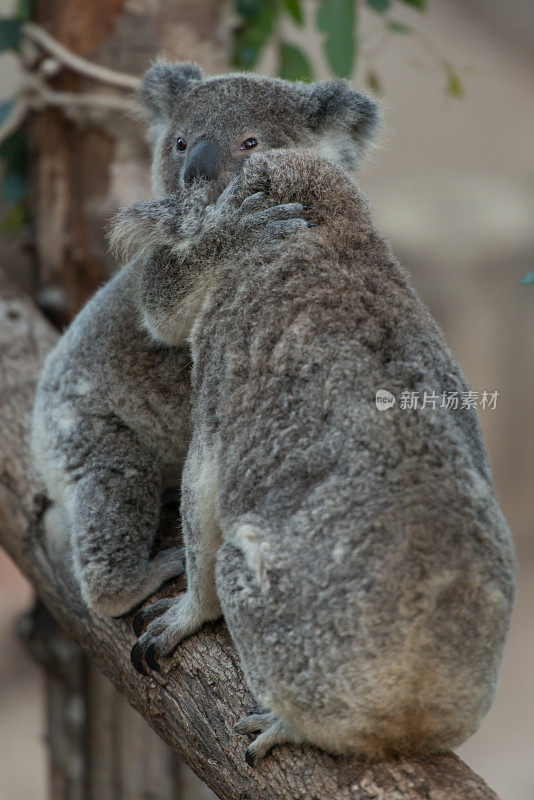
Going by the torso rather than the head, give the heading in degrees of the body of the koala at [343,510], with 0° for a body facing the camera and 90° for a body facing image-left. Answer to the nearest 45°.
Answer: approximately 135°

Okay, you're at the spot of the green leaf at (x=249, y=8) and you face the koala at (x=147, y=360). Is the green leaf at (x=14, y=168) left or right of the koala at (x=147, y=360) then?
right

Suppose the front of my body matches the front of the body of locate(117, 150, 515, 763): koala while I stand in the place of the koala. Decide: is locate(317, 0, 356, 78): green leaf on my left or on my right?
on my right
